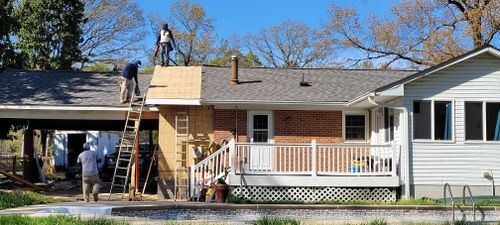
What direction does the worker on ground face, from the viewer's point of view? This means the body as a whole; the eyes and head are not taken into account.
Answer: away from the camera

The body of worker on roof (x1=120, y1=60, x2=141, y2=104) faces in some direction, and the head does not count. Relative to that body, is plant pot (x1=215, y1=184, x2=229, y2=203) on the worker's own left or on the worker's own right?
on the worker's own right

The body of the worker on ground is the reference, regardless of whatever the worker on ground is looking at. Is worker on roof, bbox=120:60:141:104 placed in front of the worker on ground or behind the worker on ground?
in front

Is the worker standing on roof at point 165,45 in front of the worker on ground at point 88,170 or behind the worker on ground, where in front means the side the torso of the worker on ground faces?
in front

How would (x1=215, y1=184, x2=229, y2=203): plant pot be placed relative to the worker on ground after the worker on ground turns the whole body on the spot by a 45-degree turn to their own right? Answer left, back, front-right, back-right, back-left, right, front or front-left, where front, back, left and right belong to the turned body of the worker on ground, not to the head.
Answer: front-right

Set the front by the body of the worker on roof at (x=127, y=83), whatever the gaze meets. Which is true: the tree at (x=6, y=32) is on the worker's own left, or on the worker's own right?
on the worker's own left
